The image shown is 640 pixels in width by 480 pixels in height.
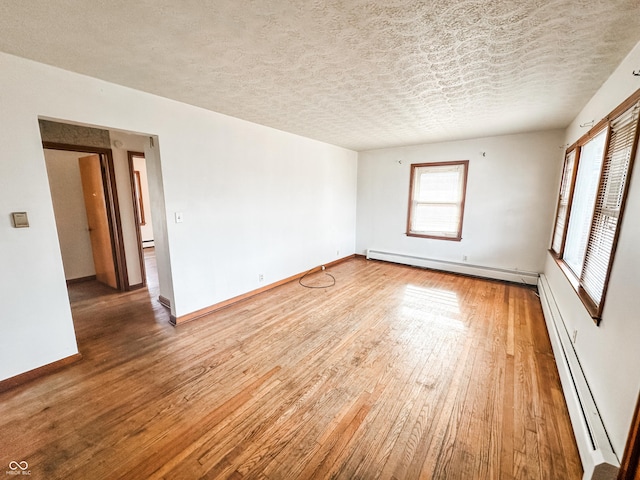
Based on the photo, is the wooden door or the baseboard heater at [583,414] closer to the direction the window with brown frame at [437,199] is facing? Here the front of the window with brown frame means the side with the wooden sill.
the baseboard heater

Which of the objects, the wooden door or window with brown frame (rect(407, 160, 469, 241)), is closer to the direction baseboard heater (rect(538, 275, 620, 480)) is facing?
the wooden door

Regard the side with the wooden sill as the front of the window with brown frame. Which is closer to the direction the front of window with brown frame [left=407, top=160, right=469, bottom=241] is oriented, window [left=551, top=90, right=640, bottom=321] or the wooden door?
the window

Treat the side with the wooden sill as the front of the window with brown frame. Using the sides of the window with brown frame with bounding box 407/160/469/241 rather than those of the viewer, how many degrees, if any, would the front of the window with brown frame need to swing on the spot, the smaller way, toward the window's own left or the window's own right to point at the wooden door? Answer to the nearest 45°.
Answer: approximately 45° to the window's own right

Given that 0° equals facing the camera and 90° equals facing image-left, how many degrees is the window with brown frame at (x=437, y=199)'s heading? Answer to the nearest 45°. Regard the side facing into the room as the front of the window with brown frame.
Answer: approximately 0°

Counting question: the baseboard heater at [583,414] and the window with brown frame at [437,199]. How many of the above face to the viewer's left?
1

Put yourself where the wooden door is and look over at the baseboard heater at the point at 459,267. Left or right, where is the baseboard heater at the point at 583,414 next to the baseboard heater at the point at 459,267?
right

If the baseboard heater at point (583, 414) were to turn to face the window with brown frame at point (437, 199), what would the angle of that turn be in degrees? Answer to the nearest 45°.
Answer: approximately 45° to its right

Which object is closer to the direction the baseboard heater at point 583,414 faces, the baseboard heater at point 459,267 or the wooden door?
the wooden door

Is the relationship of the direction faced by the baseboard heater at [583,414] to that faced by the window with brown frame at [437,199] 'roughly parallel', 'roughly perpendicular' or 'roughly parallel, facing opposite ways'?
roughly perpendicular

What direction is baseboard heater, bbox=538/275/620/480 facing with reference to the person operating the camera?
facing to the left of the viewer
